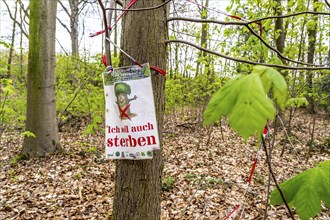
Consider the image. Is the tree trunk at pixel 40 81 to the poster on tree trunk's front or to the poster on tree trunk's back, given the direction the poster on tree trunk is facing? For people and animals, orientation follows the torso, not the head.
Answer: to the back

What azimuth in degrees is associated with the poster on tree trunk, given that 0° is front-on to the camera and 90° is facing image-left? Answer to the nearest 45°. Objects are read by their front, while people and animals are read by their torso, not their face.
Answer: approximately 0°
